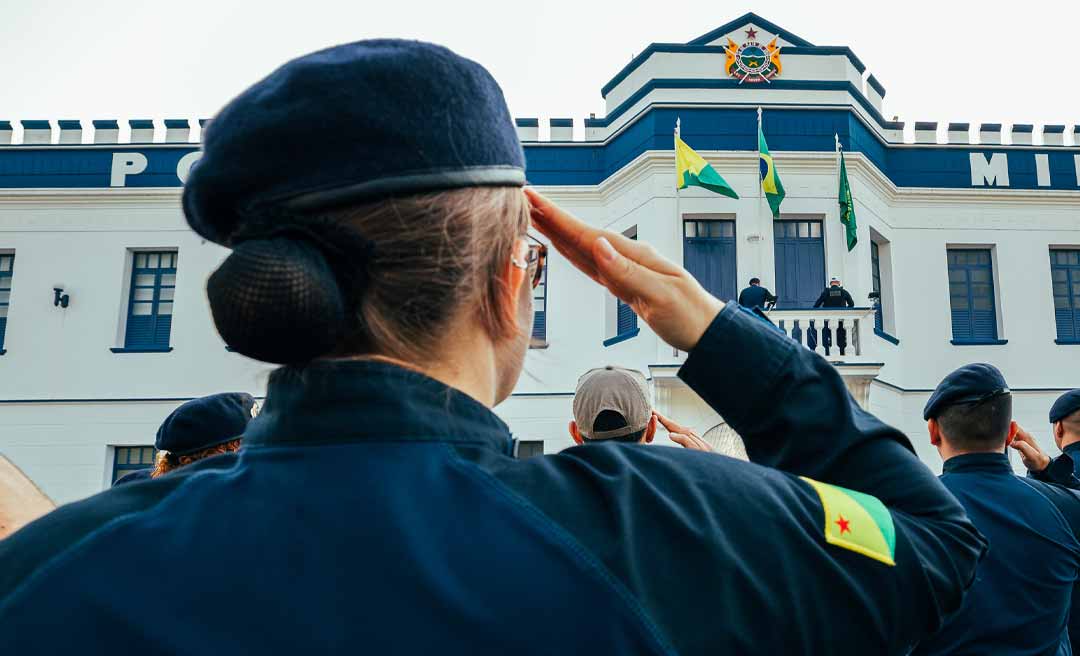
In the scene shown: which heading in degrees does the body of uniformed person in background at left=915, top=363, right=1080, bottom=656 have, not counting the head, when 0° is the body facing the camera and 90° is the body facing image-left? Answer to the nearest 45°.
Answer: approximately 180°

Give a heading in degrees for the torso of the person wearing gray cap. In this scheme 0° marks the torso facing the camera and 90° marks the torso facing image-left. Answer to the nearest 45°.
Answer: approximately 180°

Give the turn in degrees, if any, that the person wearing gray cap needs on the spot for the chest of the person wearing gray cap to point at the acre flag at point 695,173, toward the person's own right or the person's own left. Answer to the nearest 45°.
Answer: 0° — they already face it

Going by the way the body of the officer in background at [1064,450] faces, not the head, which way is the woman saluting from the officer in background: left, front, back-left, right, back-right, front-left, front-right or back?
back-left

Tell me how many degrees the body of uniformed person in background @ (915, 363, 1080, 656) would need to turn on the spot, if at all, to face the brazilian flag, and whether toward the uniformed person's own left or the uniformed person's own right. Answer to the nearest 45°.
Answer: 0° — they already face it

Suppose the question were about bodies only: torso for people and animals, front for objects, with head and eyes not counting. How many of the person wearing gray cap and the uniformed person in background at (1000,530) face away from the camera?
2

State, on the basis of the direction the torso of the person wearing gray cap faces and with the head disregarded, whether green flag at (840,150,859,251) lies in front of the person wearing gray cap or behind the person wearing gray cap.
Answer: in front

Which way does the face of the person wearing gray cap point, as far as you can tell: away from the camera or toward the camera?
away from the camera

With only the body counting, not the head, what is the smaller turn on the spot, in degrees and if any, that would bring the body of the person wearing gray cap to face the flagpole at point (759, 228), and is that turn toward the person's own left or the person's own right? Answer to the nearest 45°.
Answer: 0° — they already face it

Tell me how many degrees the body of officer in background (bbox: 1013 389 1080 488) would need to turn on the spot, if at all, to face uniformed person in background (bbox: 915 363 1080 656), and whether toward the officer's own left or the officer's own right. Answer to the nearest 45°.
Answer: approximately 135° to the officer's own left

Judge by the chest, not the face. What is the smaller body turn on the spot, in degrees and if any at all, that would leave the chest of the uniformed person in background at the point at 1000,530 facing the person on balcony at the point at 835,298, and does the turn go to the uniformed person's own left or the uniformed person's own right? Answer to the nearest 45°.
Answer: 0° — they already face them

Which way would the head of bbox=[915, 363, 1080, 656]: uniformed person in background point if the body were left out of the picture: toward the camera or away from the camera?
away from the camera

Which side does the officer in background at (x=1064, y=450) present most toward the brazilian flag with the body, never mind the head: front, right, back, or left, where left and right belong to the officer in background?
front

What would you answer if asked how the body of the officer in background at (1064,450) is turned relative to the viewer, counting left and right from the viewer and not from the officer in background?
facing away from the viewer and to the left of the viewer
